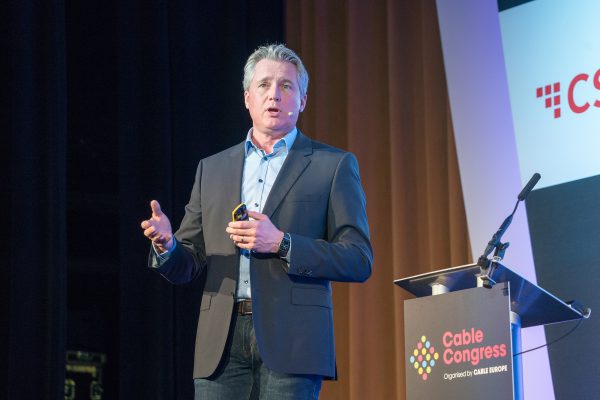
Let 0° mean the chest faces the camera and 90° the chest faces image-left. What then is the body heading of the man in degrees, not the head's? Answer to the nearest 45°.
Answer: approximately 45°

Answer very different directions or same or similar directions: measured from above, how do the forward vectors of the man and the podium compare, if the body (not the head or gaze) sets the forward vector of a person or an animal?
same or similar directions

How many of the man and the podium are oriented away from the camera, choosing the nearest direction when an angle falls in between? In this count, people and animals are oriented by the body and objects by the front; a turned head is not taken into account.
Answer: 0

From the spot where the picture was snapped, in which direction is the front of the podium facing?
facing the viewer and to the left of the viewer
